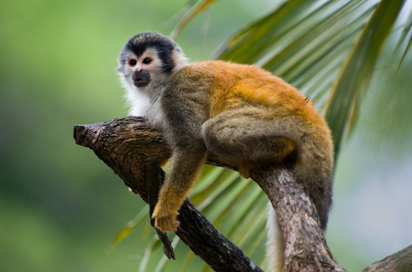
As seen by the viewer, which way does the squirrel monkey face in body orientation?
to the viewer's left
